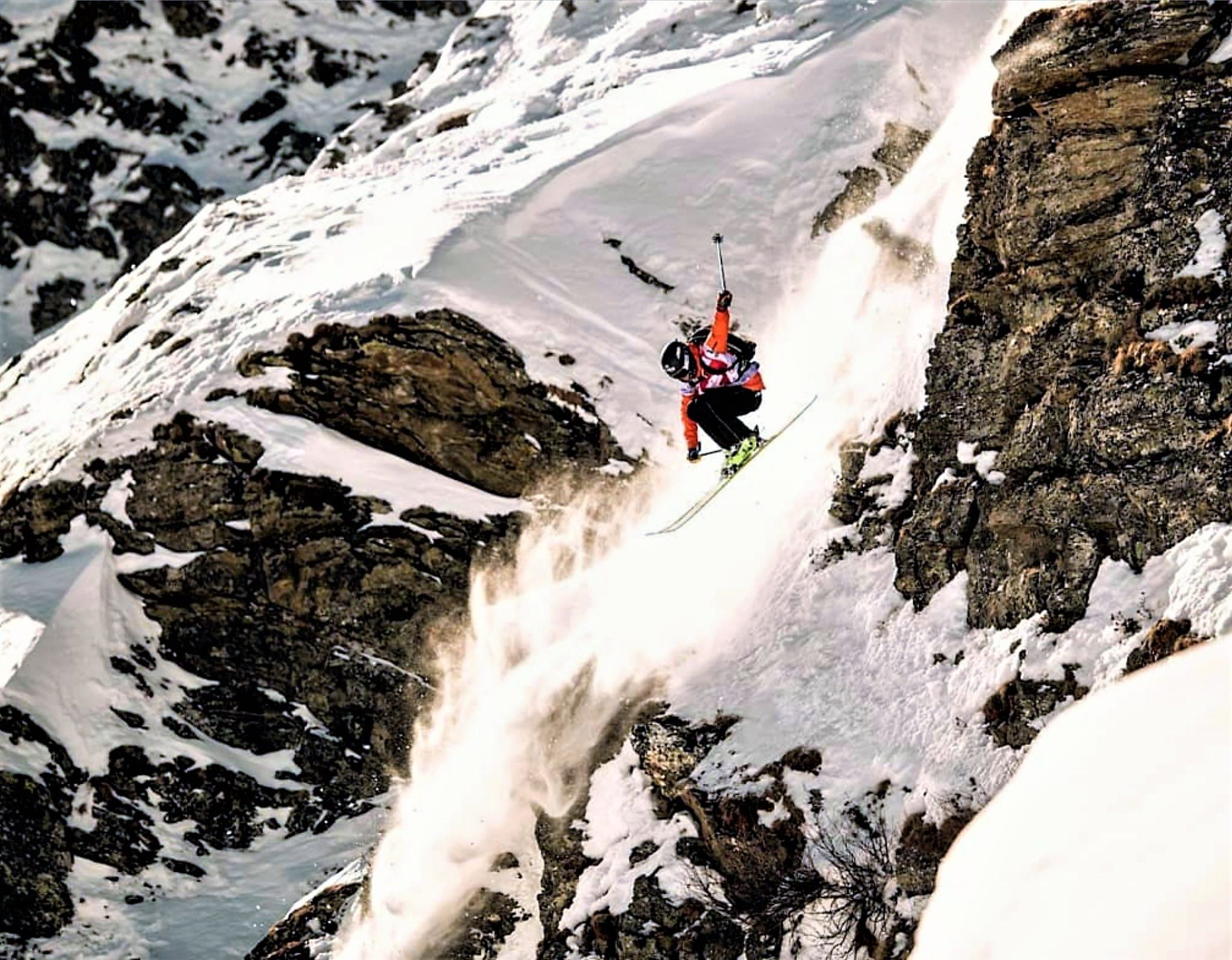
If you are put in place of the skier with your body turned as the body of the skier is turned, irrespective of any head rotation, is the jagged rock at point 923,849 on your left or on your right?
on your left
